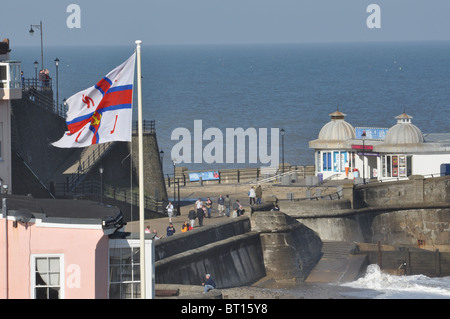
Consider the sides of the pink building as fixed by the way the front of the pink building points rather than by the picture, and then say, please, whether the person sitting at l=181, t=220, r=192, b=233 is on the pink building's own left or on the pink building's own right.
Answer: on the pink building's own left
